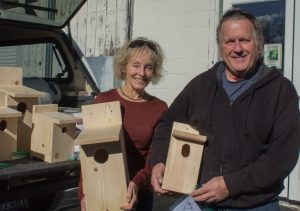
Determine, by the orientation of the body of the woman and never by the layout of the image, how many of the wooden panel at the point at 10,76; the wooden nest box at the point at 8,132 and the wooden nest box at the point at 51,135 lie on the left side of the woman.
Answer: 0

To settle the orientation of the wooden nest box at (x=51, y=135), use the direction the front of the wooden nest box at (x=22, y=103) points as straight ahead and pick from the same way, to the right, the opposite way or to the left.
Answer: the same way

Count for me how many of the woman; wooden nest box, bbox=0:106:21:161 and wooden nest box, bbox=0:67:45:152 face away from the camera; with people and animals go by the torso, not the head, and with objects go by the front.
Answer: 0

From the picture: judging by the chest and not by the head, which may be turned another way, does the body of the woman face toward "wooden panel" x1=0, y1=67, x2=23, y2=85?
no

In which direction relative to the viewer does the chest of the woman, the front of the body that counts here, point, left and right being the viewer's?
facing the viewer

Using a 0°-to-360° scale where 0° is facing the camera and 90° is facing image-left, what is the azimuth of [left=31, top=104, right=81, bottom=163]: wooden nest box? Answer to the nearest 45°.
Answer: approximately 315°

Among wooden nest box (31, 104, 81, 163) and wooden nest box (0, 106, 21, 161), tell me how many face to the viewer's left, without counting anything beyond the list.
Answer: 0

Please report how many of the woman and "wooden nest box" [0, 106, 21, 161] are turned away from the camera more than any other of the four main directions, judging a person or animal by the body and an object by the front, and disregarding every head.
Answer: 0

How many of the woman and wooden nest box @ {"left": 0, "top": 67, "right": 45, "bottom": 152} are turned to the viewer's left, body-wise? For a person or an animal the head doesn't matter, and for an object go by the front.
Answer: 0

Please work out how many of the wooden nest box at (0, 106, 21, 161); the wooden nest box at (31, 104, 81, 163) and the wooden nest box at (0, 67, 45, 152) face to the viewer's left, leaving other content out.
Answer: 0

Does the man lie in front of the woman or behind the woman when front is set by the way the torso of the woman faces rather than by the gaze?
in front

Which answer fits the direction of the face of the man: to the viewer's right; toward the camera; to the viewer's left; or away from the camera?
toward the camera

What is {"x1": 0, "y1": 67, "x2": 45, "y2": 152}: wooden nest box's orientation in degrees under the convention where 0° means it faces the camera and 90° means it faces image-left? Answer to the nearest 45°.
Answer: approximately 315°
